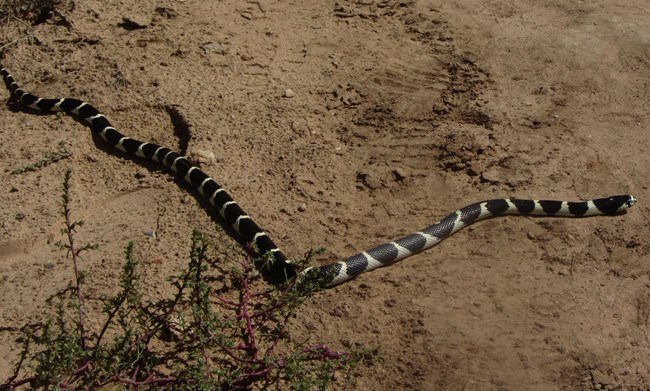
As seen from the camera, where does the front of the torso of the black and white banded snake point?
to the viewer's right
